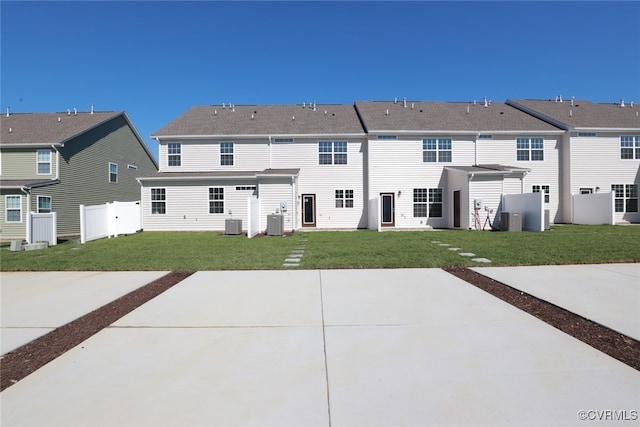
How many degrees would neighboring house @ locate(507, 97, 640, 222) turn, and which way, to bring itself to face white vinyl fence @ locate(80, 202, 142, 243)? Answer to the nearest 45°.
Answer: approximately 135° to its left

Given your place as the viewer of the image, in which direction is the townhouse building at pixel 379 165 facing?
facing away from the viewer

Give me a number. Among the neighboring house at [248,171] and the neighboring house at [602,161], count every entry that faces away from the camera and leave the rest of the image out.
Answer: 2

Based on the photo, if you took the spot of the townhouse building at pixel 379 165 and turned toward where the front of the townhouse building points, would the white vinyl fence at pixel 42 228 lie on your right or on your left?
on your left

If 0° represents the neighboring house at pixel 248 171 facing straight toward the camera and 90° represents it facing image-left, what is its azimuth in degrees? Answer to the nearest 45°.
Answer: approximately 180°

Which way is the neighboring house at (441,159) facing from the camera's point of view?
away from the camera
